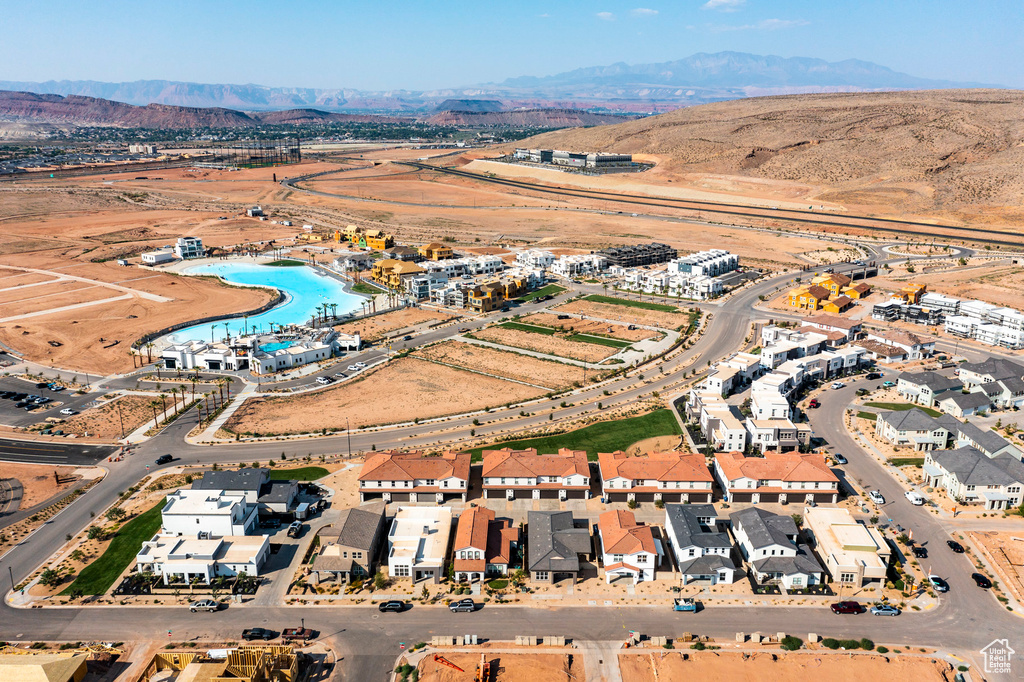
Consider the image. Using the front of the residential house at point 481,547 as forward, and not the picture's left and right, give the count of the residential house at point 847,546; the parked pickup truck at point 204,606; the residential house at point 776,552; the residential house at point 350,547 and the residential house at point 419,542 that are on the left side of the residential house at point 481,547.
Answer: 2

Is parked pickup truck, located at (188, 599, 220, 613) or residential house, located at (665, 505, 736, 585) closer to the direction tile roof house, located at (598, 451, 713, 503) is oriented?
the residential house

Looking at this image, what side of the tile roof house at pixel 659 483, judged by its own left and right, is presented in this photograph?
front

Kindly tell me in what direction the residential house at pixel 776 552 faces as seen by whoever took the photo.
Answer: facing the viewer

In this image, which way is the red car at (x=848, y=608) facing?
to the viewer's left

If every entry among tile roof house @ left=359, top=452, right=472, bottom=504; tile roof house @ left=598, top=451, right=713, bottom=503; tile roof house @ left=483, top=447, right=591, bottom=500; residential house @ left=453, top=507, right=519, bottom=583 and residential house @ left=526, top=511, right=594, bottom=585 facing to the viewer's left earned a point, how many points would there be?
0

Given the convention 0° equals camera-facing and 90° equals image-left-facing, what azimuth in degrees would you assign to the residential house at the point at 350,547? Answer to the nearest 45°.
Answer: approximately 0°

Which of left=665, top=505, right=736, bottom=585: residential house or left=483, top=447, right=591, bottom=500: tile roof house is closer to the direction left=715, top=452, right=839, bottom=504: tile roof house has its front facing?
the residential house

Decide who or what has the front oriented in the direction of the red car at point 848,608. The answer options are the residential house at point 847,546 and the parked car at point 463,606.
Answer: the residential house

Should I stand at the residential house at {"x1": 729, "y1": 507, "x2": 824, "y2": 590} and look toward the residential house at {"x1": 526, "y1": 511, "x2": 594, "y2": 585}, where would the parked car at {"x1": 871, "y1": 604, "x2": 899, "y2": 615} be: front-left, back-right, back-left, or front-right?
back-left

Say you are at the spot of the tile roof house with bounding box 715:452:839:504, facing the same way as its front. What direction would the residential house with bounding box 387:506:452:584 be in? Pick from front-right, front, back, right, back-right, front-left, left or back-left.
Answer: front-right

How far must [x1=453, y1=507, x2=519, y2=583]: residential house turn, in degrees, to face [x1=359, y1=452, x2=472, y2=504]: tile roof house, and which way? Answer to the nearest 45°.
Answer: approximately 135° to its right

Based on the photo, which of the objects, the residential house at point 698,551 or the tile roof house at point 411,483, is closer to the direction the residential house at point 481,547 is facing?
the residential house

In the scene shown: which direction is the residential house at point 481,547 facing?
toward the camera
